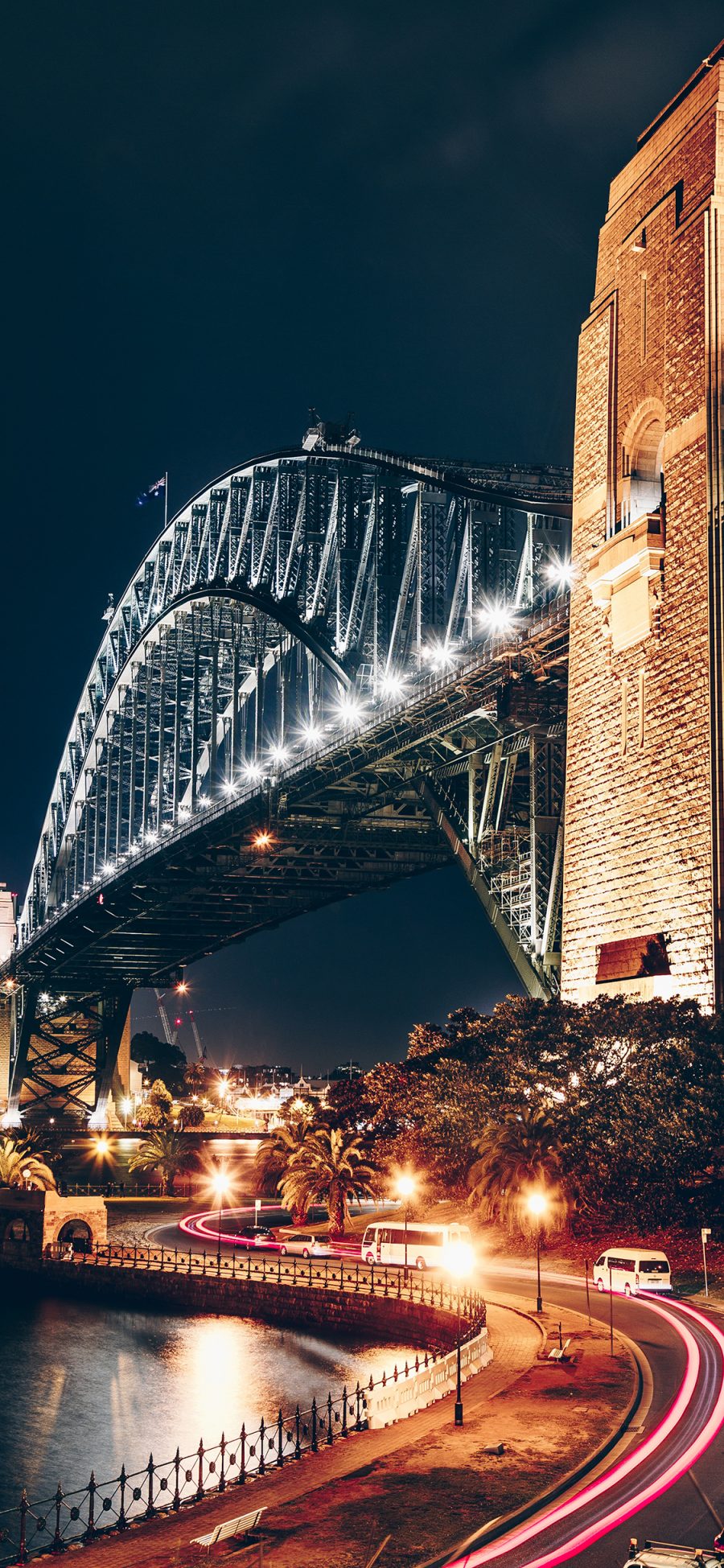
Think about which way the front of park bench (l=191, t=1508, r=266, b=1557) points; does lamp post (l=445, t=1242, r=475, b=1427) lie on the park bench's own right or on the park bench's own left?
on the park bench's own right

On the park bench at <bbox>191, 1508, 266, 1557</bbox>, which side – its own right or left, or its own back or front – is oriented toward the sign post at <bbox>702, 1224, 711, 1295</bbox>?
right

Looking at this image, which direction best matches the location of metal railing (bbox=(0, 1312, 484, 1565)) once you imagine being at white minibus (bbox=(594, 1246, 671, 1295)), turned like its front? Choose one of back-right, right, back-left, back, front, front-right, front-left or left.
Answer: left

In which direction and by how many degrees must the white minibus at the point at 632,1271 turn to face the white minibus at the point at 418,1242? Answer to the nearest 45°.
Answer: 0° — it already faces it

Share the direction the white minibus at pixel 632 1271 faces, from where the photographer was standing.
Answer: facing away from the viewer and to the left of the viewer

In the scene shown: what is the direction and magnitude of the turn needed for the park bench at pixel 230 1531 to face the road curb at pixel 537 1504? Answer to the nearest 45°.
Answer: approximately 135° to its right

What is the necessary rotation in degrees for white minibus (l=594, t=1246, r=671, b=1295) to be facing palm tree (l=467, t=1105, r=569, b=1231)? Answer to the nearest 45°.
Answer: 0° — it already faces it

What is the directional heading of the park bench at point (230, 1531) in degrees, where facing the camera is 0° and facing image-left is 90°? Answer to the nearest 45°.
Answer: approximately 135°

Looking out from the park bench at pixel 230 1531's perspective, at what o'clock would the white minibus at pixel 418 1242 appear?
The white minibus is roughly at 2 o'clock from the park bench.
